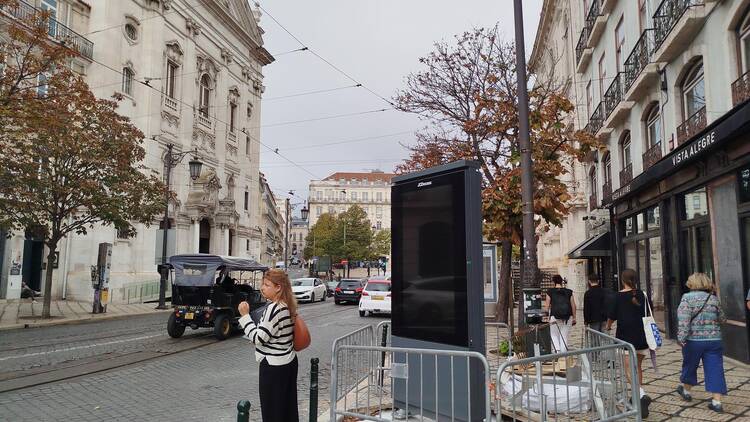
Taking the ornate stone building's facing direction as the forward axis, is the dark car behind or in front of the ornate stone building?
in front

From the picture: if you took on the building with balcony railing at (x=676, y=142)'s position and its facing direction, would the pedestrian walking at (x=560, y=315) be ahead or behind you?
ahead

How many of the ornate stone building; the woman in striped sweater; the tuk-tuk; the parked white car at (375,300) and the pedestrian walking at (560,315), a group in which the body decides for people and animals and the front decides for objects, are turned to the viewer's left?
1

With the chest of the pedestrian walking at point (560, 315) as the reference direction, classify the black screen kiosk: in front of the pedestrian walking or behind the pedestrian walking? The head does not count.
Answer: behind

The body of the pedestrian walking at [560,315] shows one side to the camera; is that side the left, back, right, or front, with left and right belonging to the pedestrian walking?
back

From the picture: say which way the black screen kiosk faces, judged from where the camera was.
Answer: facing the viewer and to the left of the viewer

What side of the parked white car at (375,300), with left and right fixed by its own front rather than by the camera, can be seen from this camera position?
back

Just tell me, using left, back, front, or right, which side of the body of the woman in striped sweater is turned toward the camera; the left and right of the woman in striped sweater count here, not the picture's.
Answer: left

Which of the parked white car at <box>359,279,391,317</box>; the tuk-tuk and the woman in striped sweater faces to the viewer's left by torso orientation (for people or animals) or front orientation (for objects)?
the woman in striped sweater

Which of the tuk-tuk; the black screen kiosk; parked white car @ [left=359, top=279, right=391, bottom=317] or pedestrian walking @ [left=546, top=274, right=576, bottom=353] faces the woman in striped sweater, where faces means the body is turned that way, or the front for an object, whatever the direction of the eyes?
the black screen kiosk

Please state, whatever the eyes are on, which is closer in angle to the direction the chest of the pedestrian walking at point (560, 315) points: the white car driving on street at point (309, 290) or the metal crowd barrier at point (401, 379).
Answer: the white car driving on street

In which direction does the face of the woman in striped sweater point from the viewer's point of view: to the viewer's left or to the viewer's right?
to the viewer's left

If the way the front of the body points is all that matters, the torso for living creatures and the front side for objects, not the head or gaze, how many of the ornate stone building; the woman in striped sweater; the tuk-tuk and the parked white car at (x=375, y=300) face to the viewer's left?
1

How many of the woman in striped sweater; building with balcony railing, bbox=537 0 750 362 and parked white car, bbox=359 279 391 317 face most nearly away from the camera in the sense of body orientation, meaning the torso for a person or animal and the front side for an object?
1

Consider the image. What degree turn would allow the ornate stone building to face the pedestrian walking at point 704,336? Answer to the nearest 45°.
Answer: approximately 45° to its right
